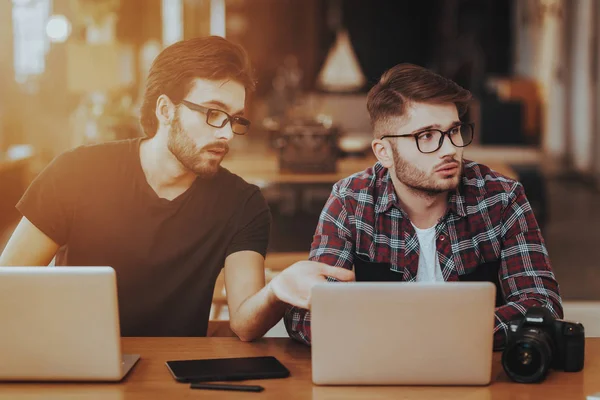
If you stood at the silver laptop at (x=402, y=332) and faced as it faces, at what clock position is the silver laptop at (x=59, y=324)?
the silver laptop at (x=59, y=324) is roughly at 9 o'clock from the silver laptop at (x=402, y=332).

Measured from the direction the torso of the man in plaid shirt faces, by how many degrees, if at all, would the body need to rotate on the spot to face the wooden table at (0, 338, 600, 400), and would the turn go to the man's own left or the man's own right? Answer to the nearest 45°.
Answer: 0° — they already face it

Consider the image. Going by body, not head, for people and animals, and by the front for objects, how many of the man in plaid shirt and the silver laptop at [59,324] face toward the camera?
1

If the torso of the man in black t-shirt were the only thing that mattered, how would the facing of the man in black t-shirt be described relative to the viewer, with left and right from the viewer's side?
facing the viewer and to the right of the viewer

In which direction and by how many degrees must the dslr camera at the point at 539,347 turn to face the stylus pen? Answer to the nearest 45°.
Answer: approximately 45° to its right

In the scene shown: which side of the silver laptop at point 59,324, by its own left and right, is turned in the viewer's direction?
back

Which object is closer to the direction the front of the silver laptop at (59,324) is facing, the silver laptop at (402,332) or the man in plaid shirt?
the man in plaid shirt

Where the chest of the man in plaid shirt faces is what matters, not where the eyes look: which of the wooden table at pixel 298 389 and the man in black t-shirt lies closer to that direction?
the wooden table

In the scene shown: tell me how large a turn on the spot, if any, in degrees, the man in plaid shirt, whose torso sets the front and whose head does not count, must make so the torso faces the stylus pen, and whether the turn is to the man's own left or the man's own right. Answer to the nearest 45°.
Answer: approximately 45° to the man's own right

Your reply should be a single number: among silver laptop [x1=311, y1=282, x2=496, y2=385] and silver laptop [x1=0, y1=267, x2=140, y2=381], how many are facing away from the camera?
2

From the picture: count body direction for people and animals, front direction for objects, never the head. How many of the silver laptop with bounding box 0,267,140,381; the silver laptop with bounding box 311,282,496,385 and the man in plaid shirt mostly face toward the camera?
1

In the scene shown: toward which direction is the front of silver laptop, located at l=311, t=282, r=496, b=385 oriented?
away from the camera

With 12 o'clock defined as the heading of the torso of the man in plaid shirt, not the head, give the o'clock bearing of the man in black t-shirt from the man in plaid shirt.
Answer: The man in black t-shirt is roughly at 3 o'clock from the man in plaid shirt.
